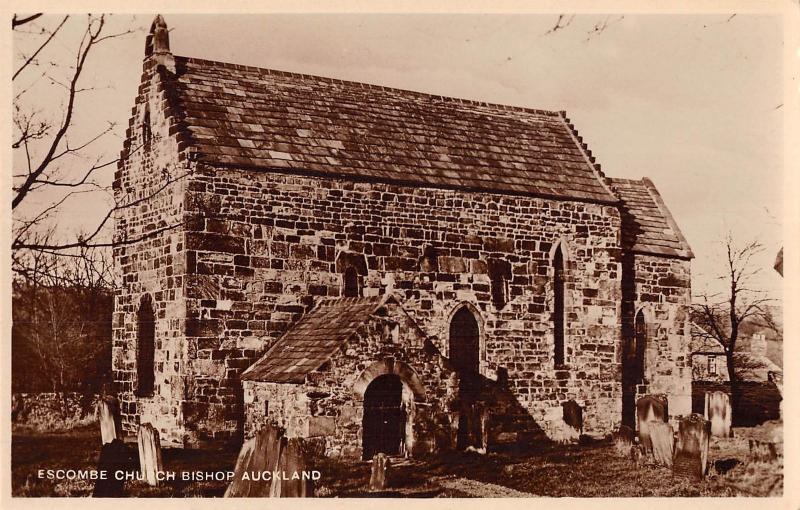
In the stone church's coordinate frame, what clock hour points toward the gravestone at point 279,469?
The gravestone is roughly at 2 o'clock from the stone church.

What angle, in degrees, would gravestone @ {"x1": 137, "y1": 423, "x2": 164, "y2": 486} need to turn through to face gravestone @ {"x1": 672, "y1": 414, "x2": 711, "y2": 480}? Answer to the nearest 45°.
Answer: approximately 135° to its left

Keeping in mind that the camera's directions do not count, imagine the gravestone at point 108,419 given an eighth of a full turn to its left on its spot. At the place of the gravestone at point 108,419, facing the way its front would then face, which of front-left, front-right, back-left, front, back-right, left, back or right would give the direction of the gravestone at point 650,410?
left

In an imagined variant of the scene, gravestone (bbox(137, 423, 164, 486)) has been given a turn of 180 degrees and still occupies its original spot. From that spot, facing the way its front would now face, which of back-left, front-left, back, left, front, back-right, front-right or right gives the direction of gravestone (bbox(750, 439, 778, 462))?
front-right

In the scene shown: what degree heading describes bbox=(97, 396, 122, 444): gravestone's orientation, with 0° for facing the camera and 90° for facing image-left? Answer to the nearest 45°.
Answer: approximately 45°

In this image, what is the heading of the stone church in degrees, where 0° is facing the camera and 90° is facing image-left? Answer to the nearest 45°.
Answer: approximately 315°

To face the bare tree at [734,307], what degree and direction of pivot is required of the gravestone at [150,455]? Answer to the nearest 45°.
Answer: approximately 135° to its left

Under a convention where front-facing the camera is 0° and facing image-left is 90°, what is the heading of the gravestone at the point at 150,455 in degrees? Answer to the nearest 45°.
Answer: approximately 45°

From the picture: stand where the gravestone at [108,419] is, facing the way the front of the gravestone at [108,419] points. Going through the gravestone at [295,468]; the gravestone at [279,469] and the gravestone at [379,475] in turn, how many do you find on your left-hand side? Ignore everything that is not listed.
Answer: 3

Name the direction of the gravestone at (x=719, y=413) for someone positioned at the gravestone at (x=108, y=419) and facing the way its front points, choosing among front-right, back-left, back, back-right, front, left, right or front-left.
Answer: back-left

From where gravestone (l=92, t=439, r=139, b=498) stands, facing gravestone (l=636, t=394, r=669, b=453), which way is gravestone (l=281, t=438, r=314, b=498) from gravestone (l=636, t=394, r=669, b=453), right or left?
right

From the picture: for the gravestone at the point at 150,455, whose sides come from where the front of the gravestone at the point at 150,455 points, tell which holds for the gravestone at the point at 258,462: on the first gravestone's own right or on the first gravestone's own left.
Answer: on the first gravestone's own left

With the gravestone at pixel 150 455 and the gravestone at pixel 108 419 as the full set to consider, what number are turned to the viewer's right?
0

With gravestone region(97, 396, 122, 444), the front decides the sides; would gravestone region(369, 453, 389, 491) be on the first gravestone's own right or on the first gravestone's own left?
on the first gravestone's own left
